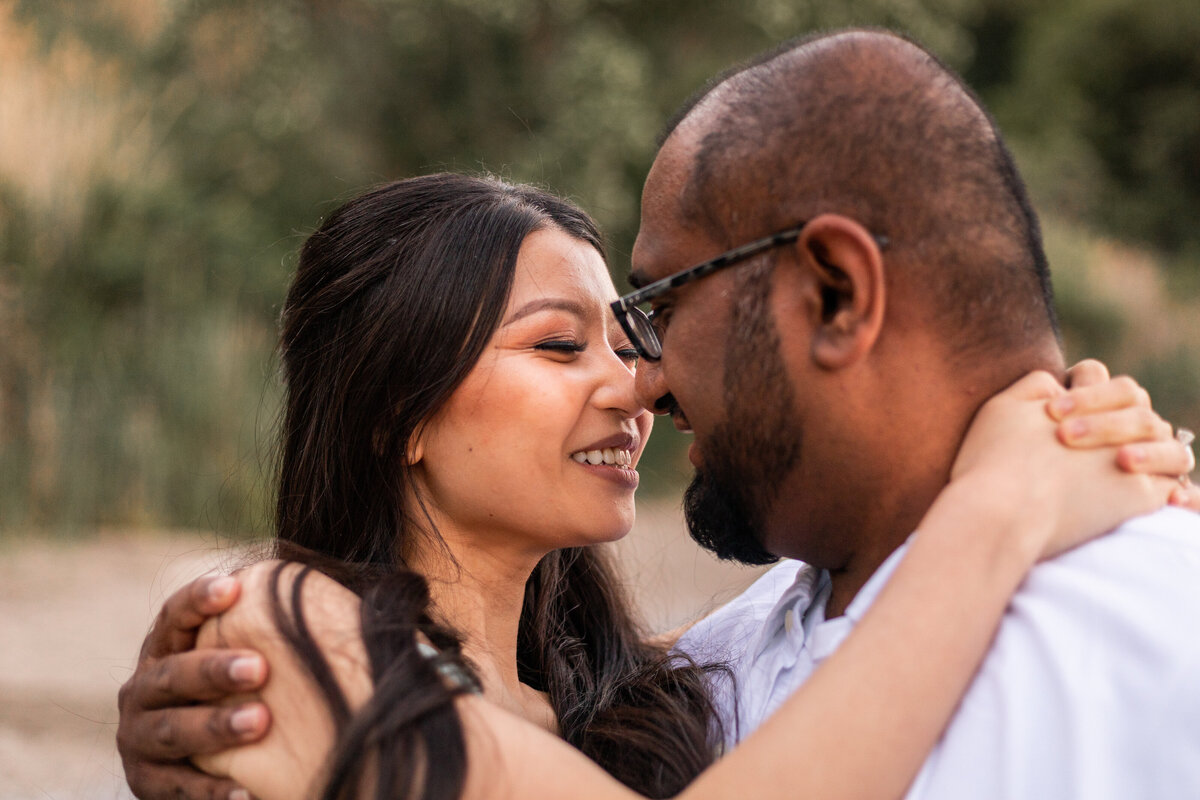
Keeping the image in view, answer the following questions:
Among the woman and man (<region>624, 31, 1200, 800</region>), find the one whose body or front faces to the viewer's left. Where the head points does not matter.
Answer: the man

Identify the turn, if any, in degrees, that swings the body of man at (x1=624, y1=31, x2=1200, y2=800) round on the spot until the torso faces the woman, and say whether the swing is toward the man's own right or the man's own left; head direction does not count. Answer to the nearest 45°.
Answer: approximately 45° to the man's own right

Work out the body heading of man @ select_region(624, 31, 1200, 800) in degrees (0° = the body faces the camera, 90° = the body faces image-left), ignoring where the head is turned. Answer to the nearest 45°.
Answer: approximately 90°

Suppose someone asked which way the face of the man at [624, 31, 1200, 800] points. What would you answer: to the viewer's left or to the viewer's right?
to the viewer's left

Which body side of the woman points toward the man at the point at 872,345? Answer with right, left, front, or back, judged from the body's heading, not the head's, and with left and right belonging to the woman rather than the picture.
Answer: front

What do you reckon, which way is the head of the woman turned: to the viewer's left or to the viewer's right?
to the viewer's right

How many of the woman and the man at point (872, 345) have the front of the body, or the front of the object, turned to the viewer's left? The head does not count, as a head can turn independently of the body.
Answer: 1

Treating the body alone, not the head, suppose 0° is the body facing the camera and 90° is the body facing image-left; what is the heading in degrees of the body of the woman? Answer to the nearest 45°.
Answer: approximately 315°
